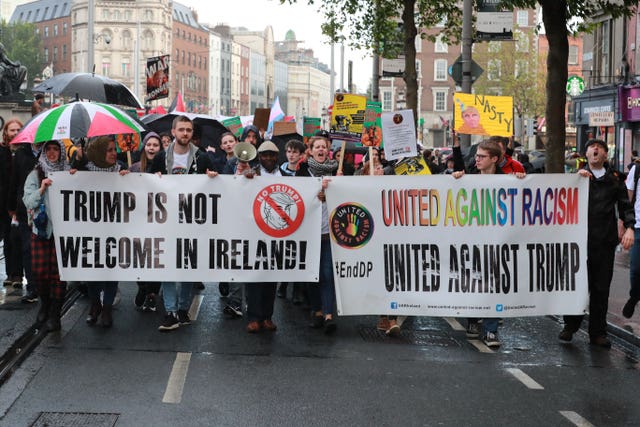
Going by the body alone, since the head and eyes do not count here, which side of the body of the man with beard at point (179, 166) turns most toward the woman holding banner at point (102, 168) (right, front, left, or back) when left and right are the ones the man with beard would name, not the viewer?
right

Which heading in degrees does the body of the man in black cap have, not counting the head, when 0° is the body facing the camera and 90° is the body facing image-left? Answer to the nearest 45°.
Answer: approximately 0°

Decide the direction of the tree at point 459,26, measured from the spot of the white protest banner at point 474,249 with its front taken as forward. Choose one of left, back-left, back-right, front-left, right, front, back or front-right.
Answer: back

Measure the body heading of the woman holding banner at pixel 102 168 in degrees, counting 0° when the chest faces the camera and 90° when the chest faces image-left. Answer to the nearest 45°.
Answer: approximately 0°

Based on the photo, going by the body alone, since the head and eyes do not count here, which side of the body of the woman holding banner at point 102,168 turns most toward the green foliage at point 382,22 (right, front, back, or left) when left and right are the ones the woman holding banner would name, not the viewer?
back

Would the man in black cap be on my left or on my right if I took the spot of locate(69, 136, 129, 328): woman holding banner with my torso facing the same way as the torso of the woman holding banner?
on my left

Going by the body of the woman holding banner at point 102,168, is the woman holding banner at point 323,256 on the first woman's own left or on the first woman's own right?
on the first woman's own left
